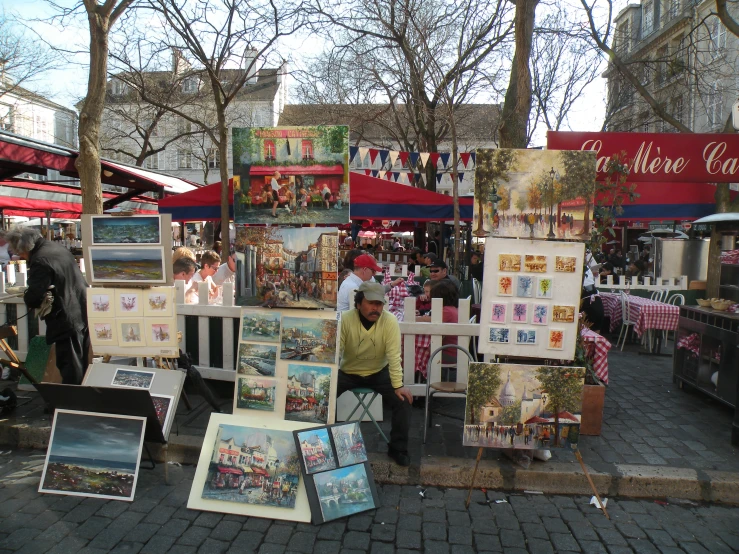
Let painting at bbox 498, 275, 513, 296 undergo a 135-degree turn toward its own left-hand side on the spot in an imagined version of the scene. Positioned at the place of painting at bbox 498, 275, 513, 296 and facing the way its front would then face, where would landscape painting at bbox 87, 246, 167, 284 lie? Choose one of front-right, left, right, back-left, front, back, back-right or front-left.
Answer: back-left

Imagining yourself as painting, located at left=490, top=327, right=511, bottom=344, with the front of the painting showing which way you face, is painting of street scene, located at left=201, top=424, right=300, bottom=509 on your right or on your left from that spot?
on your right

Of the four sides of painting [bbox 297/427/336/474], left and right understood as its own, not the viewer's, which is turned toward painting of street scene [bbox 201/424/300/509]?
right
